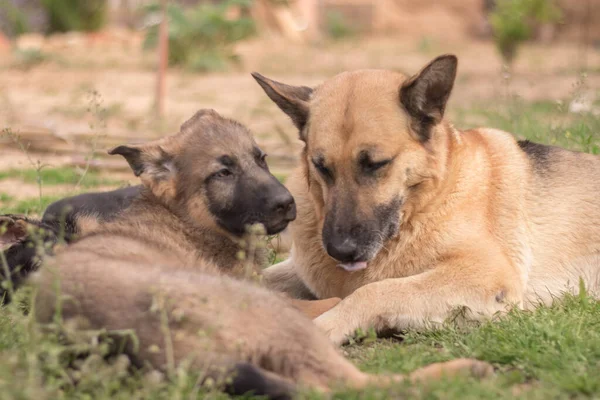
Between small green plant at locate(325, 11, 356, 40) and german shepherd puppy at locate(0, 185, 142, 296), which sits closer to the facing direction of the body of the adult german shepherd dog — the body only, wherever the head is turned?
the german shepherd puppy

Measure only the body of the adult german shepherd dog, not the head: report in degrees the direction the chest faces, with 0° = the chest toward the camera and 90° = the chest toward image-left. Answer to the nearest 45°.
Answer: approximately 45°

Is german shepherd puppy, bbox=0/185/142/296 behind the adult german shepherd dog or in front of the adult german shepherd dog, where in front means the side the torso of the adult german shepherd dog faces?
in front

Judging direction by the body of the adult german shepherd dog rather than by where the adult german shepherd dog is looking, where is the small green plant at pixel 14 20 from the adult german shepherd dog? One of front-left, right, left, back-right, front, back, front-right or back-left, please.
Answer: right
